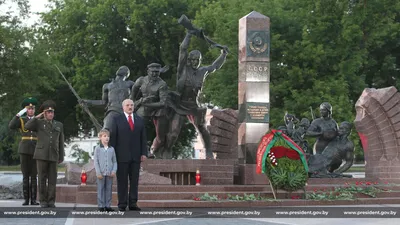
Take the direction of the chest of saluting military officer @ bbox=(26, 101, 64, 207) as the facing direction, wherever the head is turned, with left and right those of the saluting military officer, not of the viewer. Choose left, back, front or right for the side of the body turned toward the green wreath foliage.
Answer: left

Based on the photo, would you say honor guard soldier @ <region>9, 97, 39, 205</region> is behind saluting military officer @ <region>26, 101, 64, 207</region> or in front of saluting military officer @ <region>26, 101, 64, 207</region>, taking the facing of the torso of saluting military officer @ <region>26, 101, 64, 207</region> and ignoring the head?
behind

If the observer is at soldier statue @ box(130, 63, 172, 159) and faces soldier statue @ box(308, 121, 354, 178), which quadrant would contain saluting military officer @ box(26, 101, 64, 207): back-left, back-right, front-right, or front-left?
back-right

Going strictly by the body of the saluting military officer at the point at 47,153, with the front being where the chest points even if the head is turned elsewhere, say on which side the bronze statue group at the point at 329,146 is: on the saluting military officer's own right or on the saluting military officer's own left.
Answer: on the saluting military officer's own left

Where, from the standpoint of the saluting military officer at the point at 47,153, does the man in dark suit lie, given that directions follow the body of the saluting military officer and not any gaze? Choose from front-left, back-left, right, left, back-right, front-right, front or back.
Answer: front-left

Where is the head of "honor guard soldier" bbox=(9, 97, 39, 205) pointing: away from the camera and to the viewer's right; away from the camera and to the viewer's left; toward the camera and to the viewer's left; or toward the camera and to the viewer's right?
toward the camera and to the viewer's right

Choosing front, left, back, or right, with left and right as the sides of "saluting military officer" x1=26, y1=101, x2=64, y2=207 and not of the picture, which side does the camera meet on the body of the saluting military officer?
front

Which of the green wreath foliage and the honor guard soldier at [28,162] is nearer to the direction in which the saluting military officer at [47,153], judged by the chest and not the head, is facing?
the green wreath foliage

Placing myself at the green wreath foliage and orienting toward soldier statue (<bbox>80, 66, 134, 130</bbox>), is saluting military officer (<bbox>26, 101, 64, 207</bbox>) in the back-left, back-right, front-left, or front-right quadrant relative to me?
front-left
